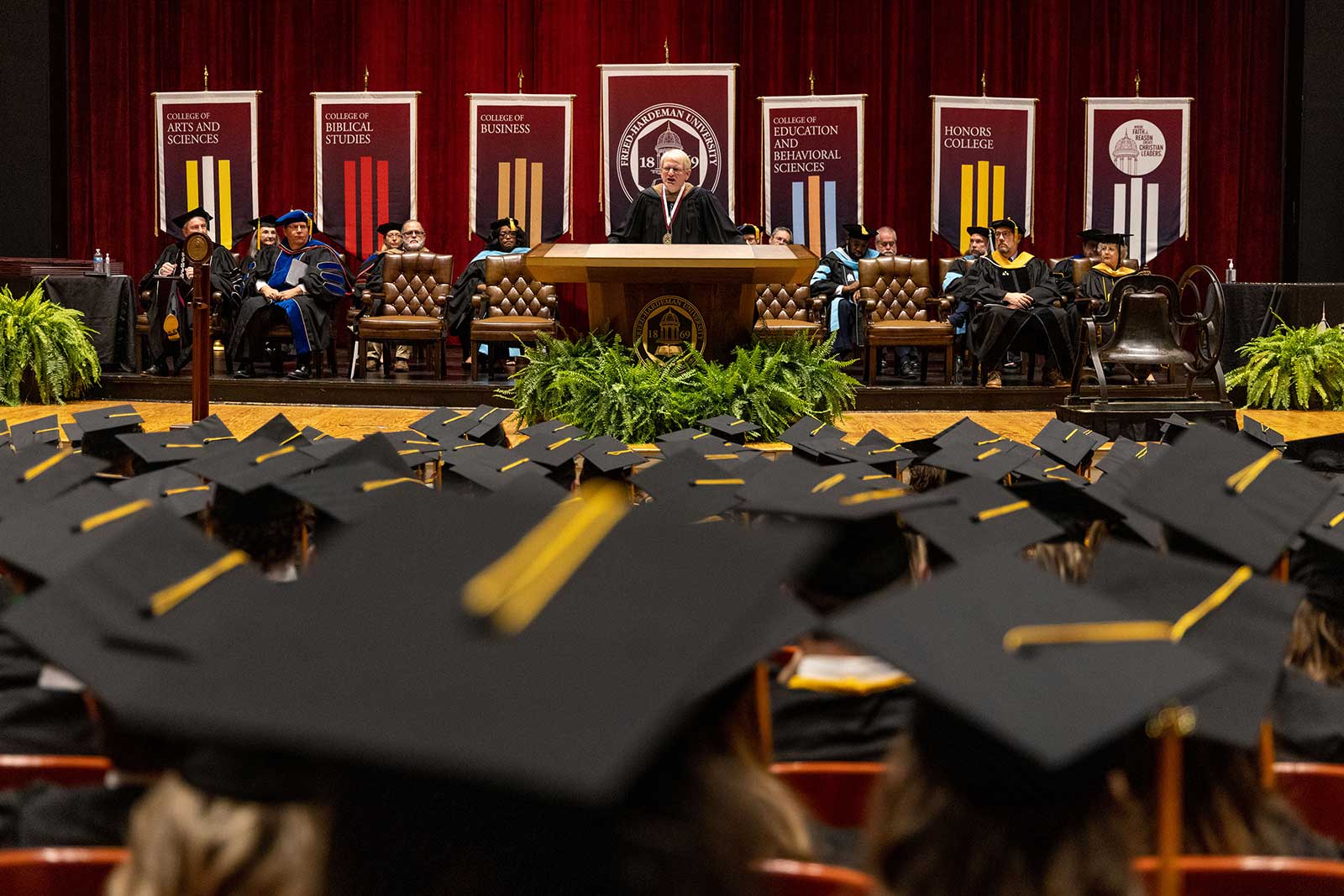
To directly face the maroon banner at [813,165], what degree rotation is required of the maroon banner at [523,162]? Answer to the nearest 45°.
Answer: approximately 90° to its left

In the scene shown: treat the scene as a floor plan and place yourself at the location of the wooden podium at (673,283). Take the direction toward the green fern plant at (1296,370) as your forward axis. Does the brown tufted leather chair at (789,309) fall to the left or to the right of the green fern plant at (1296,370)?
left

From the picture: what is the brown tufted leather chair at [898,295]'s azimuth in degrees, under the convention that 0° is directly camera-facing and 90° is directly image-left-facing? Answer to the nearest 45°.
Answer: approximately 0°

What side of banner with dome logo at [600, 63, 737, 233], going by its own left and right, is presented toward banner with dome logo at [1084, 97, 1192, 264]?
left

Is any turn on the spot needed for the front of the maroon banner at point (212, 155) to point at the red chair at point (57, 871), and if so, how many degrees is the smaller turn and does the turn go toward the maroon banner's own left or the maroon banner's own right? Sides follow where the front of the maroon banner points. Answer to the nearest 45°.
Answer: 0° — it already faces it

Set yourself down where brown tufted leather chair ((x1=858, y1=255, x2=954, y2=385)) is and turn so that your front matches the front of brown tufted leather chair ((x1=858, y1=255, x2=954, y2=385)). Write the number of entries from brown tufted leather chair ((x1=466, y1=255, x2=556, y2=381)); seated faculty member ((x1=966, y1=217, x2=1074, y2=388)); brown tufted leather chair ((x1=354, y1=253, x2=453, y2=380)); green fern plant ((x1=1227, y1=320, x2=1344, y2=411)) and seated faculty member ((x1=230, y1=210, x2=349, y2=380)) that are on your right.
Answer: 3
